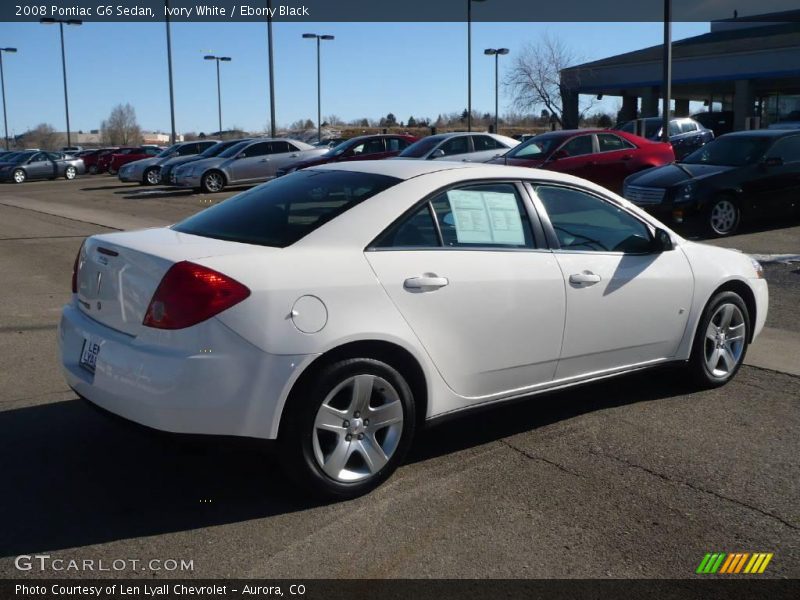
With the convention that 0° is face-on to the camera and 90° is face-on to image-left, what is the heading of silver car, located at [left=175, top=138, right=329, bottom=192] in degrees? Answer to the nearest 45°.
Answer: approximately 45°

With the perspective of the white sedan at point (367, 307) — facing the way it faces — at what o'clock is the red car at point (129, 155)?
The red car is roughly at 10 o'clock from the white sedan.

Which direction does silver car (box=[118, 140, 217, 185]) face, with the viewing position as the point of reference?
facing the viewer and to the left of the viewer

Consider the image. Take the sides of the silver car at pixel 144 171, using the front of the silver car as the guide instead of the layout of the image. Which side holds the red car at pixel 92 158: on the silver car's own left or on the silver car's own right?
on the silver car's own right

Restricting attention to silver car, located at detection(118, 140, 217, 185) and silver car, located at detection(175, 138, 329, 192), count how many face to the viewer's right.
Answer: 0

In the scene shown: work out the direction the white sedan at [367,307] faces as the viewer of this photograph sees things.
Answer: facing away from the viewer and to the right of the viewer

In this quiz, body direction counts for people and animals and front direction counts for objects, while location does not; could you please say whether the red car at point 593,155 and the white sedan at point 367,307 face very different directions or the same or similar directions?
very different directions

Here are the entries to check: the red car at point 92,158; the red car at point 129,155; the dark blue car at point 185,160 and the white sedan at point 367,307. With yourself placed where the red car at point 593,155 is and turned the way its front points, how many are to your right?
3

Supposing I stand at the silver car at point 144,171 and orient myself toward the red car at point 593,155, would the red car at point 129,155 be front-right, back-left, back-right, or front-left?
back-left
